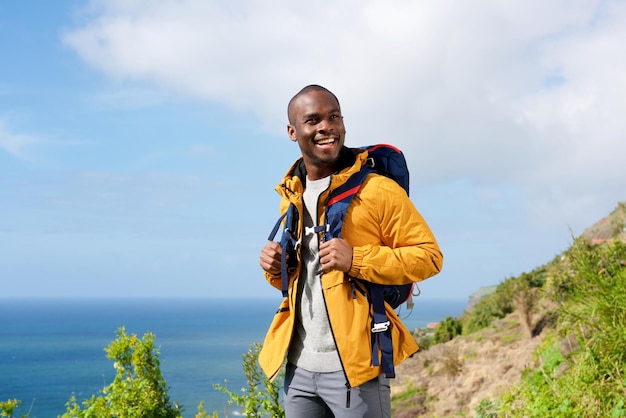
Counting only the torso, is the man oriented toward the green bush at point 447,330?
no

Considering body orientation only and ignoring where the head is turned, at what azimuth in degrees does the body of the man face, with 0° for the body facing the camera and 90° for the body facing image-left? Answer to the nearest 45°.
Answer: approximately 45°

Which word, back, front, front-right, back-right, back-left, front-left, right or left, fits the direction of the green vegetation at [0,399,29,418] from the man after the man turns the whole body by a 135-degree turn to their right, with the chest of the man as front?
front-left

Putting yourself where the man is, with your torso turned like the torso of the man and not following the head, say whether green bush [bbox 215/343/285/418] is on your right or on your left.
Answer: on your right

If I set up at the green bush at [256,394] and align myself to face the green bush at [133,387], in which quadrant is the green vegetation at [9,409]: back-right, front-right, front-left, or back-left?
front-left

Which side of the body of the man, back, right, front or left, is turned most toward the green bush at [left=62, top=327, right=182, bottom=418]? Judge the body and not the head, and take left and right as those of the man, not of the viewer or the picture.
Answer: right
